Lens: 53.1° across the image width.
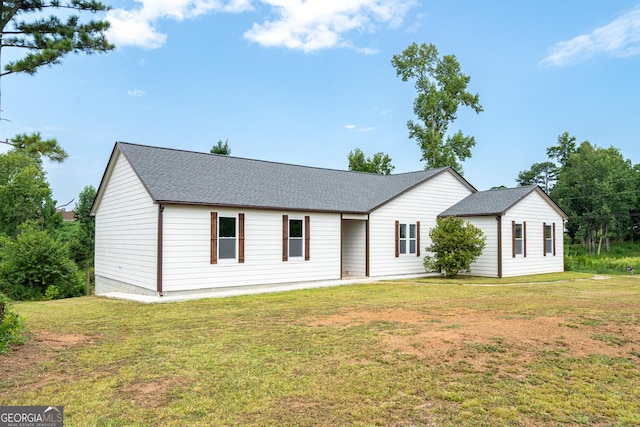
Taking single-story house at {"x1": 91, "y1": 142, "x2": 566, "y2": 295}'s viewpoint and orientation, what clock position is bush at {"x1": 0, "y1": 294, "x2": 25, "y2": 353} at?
The bush is roughly at 2 o'clock from the single-story house.

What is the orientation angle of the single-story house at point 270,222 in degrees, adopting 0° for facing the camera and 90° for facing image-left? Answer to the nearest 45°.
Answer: approximately 315°

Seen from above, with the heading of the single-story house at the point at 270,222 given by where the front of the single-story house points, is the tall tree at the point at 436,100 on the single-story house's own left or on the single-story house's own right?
on the single-story house's own left

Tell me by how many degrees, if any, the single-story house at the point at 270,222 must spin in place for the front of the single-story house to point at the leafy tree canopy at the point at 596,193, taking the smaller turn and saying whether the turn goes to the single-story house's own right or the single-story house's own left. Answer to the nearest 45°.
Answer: approximately 90° to the single-story house's own left

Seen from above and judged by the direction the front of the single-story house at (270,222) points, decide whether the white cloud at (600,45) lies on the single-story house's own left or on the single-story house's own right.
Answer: on the single-story house's own left

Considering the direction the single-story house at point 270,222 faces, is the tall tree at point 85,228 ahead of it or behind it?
behind
